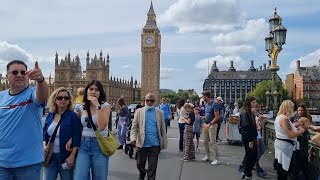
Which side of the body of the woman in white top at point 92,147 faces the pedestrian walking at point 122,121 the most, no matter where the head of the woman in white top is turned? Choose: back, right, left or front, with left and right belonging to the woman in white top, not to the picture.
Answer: back

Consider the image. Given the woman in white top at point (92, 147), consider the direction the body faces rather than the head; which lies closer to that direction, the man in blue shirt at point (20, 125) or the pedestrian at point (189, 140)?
the man in blue shirt

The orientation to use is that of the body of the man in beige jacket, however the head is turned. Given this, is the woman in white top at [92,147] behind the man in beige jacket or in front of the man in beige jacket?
in front

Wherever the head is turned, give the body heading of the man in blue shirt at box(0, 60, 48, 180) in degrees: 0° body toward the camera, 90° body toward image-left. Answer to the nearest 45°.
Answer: approximately 0°

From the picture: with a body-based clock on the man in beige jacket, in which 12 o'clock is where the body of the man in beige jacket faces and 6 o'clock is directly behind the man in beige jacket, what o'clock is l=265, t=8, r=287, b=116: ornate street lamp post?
The ornate street lamp post is roughly at 7 o'clock from the man in beige jacket.

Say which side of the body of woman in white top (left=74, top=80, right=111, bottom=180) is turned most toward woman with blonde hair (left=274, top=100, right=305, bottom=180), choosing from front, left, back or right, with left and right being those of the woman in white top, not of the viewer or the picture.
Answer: left

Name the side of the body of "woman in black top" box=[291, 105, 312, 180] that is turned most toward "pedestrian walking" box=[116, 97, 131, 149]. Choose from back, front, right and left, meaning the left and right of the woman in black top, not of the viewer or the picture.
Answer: right

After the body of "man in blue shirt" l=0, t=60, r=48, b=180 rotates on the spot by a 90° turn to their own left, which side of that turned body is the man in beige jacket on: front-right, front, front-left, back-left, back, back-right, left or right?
front-left
